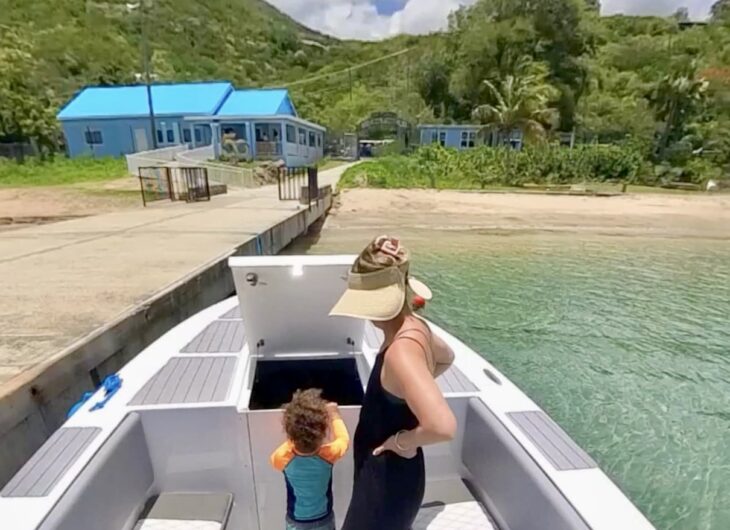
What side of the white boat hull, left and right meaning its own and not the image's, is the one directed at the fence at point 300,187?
front

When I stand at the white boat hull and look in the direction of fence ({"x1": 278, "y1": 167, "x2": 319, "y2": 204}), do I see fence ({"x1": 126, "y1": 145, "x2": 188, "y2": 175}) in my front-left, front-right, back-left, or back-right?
front-left

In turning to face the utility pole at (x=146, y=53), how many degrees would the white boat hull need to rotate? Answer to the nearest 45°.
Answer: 0° — it already faces it

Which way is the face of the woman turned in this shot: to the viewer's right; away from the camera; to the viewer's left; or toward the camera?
to the viewer's left

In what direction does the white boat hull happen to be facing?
away from the camera

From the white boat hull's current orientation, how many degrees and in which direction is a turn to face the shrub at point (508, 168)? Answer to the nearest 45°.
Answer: approximately 45° to its right
